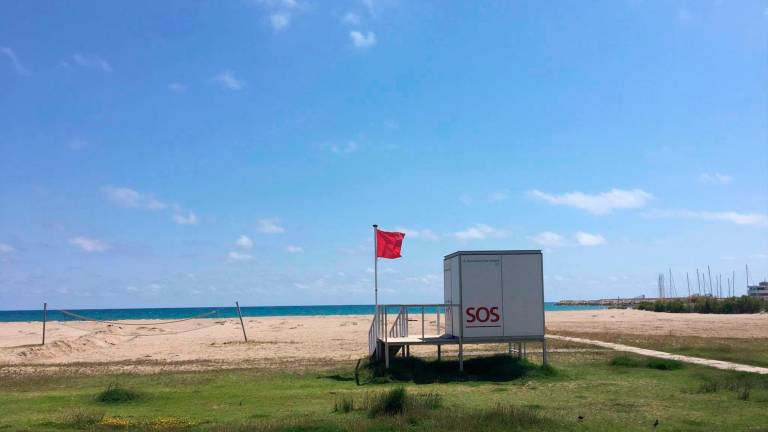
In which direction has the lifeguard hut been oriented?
to the viewer's left
